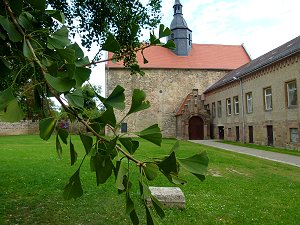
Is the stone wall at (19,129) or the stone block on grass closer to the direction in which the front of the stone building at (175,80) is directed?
the stone block on grass

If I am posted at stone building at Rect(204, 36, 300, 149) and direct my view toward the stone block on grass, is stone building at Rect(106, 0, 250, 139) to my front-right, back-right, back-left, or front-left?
back-right

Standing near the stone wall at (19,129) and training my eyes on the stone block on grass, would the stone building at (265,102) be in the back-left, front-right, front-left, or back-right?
front-left

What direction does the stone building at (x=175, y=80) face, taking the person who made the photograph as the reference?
facing the viewer

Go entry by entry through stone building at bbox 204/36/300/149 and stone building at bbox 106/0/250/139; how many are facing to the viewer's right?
0

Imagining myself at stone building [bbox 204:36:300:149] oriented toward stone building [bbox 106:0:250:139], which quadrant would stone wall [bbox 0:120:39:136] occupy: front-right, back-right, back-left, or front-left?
front-left

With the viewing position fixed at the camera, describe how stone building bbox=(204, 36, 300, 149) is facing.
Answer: facing the viewer and to the left of the viewer

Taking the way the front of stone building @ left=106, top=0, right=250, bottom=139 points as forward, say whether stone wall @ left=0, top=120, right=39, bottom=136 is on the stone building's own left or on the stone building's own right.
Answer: on the stone building's own right

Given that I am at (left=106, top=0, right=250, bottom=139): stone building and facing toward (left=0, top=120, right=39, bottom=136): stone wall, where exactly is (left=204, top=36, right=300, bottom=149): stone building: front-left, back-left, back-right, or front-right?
back-left

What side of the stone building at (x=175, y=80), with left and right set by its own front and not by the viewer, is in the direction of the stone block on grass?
front

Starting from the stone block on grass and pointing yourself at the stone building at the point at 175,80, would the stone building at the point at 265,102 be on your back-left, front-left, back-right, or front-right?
front-right

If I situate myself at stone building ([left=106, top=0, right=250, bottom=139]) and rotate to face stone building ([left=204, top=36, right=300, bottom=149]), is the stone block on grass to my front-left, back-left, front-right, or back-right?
front-right

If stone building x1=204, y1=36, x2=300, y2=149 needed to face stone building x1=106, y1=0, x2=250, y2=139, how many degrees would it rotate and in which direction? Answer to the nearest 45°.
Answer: approximately 90° to its right
